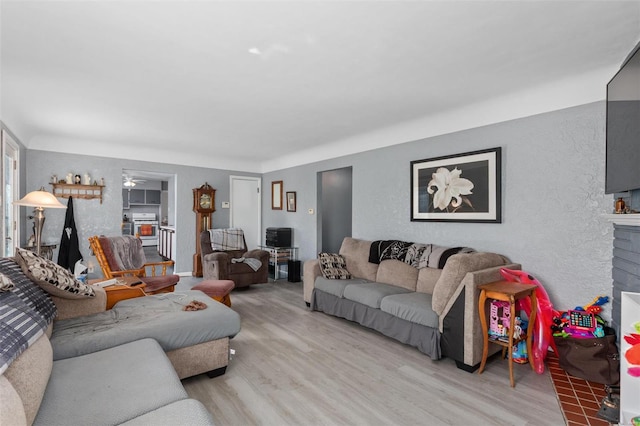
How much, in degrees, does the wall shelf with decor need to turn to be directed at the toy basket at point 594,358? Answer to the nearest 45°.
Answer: approximately 45° to its left

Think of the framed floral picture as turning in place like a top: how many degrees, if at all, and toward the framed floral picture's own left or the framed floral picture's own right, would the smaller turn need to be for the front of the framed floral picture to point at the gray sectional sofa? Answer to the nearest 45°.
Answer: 0° — it already faces it

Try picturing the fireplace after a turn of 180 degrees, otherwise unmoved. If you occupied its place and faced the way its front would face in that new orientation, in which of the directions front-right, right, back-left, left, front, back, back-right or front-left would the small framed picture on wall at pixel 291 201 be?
back-left

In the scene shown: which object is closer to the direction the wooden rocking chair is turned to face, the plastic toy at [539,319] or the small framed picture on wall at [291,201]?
the plastic toy

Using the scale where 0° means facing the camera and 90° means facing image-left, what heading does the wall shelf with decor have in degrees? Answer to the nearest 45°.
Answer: approximately 0°

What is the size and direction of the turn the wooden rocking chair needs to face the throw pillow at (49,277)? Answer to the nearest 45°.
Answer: approximately 45° to its right

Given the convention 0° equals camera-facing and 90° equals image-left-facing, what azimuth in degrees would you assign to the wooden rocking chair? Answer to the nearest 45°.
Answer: approximately 315°

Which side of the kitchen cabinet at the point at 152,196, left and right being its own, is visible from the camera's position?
front

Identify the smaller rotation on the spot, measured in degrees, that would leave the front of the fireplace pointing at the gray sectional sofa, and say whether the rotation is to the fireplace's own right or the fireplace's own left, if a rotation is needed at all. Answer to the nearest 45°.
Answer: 0° — it already faces it

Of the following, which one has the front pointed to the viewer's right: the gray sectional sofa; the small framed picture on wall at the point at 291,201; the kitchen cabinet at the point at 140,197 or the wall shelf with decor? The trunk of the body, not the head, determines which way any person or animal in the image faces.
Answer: the gray sectional sofa

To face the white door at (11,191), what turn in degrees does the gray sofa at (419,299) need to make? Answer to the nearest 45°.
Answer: approximately 45° to its right

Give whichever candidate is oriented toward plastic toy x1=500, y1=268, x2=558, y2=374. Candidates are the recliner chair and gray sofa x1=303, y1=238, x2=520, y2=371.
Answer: the recliner chair

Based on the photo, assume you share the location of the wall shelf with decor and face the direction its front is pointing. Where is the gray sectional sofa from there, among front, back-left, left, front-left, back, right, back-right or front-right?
front

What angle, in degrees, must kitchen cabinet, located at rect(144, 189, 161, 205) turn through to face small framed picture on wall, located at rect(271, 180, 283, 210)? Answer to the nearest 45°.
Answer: approximately 45° to its left

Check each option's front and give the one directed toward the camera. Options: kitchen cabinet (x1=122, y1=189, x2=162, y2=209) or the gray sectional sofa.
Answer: the kitchen cabinet

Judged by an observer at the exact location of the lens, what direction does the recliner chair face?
facing the viewer and to the right of the viewer

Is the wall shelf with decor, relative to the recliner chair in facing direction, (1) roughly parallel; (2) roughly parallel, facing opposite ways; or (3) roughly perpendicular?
roughly parallel

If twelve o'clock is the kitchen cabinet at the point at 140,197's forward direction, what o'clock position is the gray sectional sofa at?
The gray sectional sofa is roughly at 12 o'clock from the kitchen cabinet.

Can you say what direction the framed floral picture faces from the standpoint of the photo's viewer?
facing the viewer and to the left of the viewer
